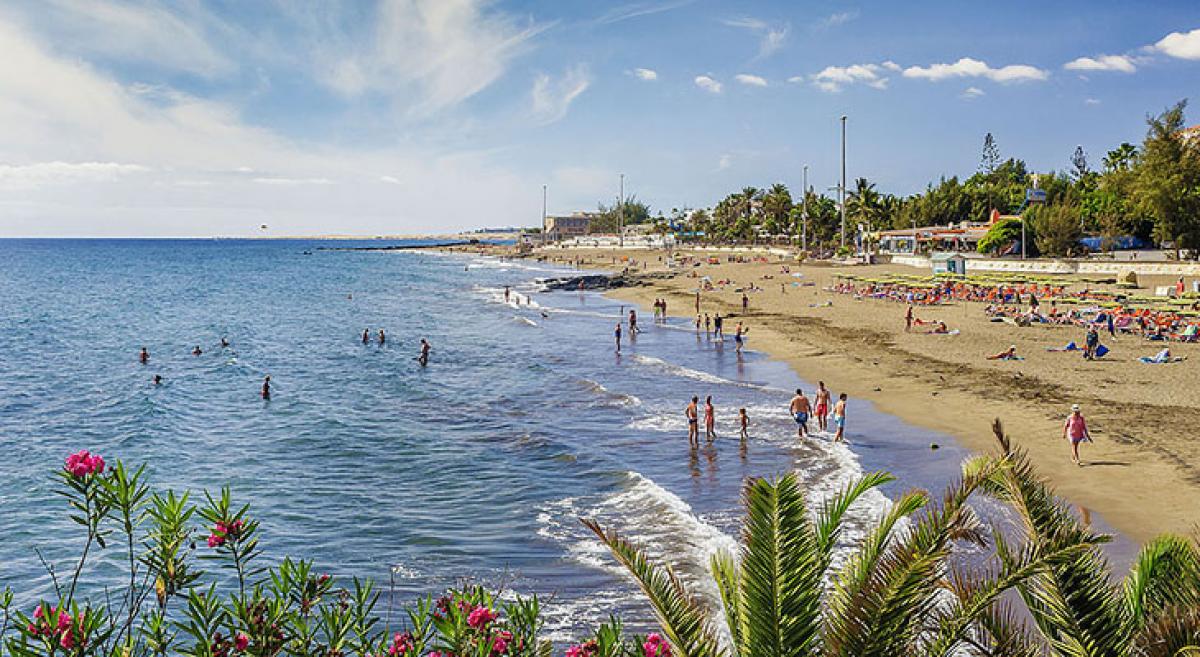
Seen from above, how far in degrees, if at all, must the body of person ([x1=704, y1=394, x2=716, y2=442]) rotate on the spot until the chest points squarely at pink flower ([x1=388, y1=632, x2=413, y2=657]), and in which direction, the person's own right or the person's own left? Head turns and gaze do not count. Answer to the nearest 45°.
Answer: approximately 180°

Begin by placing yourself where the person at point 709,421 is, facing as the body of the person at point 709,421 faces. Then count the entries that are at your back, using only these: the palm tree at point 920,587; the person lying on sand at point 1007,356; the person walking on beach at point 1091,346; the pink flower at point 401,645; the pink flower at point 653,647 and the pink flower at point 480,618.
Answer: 4

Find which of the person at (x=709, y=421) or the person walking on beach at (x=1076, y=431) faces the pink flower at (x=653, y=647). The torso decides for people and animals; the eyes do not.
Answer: the person walking on beach at (x=1076, y=431)

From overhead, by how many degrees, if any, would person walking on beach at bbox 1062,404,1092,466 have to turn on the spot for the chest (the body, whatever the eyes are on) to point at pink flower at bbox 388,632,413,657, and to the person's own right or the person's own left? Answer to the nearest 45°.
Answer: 0° — they already face it

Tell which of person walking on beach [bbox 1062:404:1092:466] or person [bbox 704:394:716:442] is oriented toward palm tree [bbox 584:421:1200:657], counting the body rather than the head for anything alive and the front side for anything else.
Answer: person walking on beach [bbox 1062:404:1092:466]

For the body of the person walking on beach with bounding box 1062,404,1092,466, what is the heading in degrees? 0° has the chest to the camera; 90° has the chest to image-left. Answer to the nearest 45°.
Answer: approximately 0°

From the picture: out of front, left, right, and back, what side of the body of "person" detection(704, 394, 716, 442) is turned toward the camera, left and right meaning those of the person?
back

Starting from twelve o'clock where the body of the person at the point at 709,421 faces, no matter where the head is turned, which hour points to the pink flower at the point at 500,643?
The pink flower is roughly at 12 o'clock from the person.

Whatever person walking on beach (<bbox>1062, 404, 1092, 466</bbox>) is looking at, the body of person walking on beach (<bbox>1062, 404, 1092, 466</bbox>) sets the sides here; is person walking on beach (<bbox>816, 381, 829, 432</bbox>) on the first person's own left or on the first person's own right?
on the first person's own right

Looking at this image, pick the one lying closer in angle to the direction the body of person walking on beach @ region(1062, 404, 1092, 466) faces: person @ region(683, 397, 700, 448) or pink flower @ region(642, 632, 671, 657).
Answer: the pink flower
